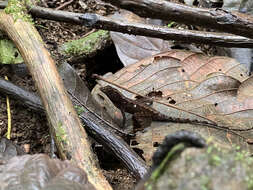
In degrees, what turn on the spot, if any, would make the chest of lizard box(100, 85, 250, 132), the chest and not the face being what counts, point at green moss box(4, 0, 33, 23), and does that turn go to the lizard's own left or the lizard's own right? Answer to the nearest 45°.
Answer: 0° — it already faces it

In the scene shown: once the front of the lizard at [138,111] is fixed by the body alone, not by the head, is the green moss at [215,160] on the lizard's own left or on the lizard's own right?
on the lizard's own left

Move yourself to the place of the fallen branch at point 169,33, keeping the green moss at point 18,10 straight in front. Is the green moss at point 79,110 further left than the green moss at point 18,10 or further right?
left

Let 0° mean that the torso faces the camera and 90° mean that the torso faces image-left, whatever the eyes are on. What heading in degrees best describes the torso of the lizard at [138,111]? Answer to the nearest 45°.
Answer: approximately 90°

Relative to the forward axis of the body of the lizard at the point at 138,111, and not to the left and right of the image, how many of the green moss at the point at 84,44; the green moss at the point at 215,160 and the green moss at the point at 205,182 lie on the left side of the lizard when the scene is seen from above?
2

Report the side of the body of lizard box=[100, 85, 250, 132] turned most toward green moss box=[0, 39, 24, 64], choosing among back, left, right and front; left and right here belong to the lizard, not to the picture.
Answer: front
